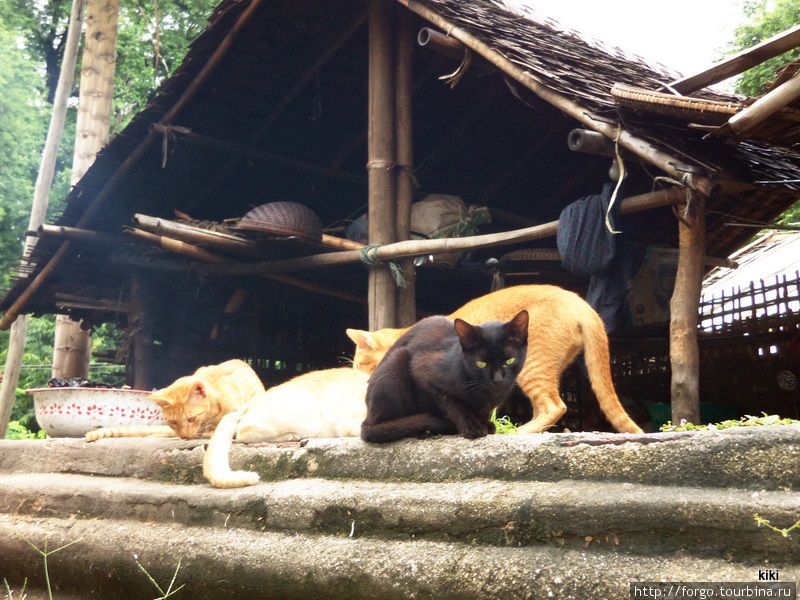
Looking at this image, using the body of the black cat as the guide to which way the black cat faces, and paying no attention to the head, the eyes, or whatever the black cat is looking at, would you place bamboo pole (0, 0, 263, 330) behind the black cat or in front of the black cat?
behind

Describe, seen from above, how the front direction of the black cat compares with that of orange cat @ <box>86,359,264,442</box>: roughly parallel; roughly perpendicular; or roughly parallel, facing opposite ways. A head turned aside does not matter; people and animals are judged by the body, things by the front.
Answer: roughly perpendicular

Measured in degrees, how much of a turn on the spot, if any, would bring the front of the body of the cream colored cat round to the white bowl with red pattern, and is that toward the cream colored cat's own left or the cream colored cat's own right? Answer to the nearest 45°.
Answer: approximately 135° to the cream colored cat's own left

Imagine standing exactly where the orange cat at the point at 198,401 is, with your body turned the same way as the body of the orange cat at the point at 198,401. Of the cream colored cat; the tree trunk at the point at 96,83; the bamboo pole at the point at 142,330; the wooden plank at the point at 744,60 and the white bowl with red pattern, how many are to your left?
2

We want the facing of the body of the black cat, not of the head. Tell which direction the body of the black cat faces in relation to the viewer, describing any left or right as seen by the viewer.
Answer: facing the viewer and to the right of the viewer

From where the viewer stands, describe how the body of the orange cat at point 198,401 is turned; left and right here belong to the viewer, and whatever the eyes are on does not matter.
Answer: facing the viewer and to the left of the viewer

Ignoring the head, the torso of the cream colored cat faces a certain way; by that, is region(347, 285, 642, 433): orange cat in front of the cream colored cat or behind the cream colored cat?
in front

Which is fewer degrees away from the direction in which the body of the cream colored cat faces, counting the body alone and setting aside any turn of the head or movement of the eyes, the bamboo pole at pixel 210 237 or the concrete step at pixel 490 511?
the concrete step

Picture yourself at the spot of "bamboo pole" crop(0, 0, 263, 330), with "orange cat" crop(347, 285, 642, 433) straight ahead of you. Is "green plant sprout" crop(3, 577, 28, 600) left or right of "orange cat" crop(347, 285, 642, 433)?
right

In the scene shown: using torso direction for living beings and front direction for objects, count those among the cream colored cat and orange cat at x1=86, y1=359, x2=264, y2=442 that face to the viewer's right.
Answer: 1

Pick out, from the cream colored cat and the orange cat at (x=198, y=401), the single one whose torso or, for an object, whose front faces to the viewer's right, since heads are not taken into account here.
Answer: the cream colored cat

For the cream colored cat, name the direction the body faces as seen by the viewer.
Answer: to the viewer's right

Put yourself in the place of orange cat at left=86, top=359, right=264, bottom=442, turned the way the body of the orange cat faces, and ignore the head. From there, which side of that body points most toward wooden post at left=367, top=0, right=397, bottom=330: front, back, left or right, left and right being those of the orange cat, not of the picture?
back

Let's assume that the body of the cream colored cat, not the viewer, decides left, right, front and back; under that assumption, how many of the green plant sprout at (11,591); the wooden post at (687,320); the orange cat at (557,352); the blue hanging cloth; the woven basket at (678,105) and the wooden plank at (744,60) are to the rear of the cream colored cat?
1
